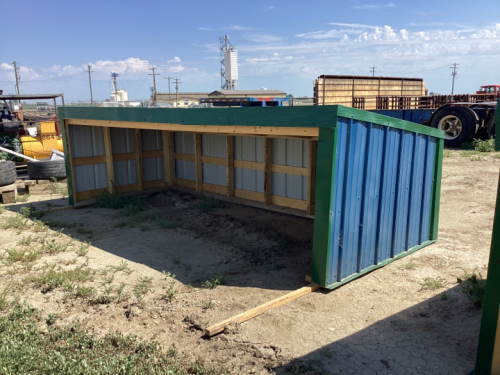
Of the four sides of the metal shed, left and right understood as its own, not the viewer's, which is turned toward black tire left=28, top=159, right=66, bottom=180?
right

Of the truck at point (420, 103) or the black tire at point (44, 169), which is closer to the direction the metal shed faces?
the black tire

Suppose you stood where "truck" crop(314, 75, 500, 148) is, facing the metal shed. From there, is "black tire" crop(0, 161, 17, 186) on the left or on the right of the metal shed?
right

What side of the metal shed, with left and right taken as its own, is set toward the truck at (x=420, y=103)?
back

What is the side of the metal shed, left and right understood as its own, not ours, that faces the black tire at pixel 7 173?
right

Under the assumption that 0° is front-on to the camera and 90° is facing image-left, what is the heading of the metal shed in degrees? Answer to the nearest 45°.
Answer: approximately 45°
